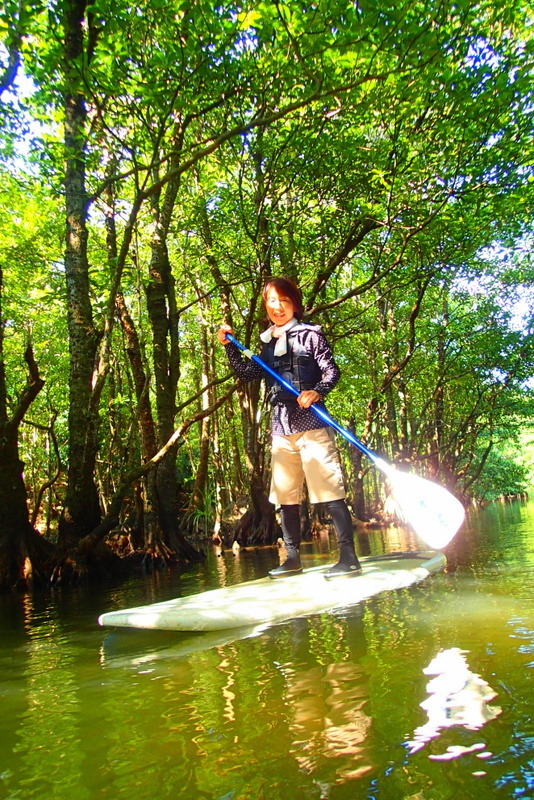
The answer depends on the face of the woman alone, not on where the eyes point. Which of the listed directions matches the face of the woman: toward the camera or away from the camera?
toward the camera

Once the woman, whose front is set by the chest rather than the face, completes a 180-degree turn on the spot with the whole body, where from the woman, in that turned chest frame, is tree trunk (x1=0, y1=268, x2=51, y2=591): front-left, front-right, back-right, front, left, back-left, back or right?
left

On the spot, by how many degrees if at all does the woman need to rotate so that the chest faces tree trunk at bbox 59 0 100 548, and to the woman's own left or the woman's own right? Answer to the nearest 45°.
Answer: approximately 90° to the woman's own right

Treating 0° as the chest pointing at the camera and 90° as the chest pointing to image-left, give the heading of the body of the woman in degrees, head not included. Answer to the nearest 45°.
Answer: approximately 45°
